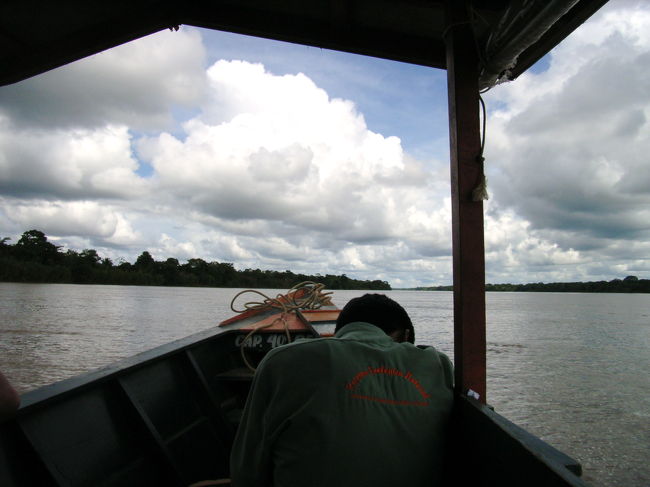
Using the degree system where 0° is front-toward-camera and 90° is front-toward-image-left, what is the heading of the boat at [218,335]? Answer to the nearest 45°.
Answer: approximately 180°
